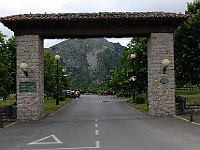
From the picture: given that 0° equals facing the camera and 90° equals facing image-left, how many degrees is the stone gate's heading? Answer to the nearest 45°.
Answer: approximately 0°

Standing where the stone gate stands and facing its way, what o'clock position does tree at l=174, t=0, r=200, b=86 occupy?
The tree is roughly at 8 o'clock from the stone gate.
